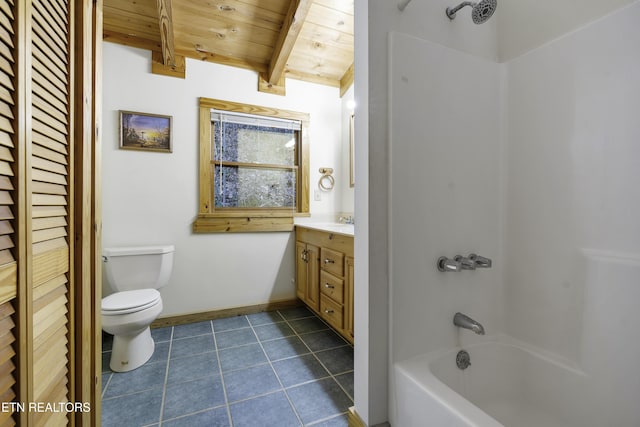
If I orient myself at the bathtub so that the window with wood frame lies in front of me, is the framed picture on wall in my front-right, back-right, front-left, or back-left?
front-left

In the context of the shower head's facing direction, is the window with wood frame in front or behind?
behind

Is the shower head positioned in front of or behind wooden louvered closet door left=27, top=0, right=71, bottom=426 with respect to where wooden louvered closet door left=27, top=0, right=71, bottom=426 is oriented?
in front

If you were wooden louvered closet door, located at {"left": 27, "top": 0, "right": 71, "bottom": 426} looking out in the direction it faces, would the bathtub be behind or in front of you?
in front

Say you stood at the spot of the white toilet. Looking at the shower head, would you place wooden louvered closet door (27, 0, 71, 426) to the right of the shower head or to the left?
right

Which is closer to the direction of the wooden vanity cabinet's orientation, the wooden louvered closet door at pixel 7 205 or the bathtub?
the wooden louvered closet door

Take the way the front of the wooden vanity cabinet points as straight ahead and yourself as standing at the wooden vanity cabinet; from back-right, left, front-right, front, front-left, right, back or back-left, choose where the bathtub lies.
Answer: left

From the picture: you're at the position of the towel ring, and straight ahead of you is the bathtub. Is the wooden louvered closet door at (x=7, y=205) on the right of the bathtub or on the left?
right

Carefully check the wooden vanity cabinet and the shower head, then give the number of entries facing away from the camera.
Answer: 0

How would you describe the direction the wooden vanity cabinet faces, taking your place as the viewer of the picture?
facing the viewer and to the left of the viewer

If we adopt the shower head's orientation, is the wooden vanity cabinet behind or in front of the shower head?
behind

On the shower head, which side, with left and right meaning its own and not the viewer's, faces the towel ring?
back

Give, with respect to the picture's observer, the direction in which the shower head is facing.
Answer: facing the viewer and to the right of the viewer
